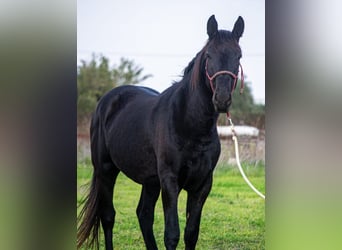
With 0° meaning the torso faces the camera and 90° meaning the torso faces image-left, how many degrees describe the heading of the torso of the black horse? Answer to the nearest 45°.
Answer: approximately 315°
